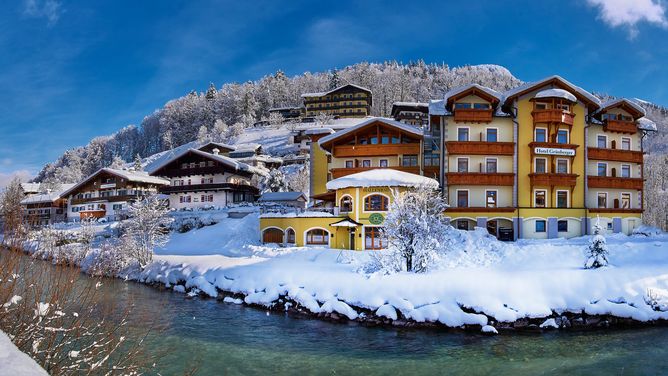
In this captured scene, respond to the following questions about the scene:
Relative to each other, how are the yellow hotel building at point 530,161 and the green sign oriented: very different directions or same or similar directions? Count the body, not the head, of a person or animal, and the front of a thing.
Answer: same or similar directions

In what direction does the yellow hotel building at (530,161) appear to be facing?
toward the camera

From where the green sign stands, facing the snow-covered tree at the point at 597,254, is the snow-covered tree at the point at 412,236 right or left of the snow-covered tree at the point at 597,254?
right

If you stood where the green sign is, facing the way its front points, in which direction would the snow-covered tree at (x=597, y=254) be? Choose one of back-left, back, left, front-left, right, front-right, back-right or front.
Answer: front-left

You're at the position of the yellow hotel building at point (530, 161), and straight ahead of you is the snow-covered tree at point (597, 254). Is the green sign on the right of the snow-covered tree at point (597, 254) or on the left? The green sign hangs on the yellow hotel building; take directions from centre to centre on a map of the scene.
right

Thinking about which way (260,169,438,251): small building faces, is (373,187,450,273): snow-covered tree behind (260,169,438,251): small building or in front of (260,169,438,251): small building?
in front

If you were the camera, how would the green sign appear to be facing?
facing the viewer

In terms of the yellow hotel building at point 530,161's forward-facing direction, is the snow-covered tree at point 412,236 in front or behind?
in front

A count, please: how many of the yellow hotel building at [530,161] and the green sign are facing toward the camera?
2
